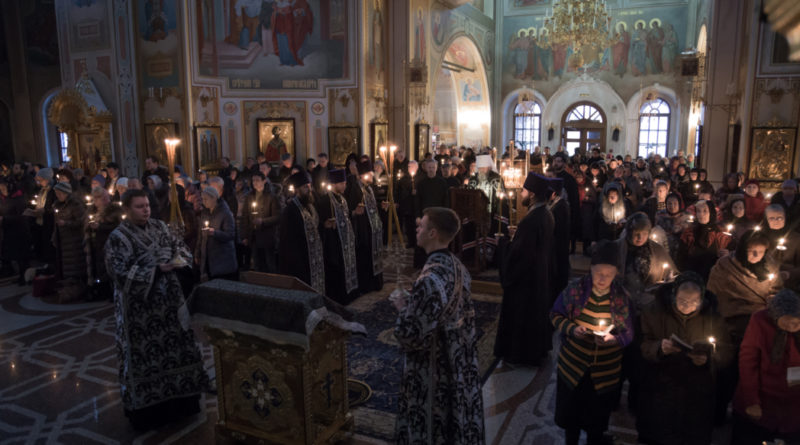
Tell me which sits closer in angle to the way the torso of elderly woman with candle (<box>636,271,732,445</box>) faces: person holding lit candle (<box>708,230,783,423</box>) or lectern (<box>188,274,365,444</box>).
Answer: the lectern

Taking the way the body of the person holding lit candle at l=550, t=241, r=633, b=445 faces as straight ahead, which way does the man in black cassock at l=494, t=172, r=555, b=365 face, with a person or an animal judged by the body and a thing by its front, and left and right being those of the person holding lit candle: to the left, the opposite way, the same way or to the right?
to the right

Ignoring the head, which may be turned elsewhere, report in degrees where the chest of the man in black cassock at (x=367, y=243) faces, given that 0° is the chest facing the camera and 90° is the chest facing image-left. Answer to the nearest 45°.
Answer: approximately 315°

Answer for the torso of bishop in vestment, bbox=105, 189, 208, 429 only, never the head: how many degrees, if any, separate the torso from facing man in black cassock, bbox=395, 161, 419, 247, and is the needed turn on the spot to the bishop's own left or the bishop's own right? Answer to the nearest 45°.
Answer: approximately 90° to the bishop's own left

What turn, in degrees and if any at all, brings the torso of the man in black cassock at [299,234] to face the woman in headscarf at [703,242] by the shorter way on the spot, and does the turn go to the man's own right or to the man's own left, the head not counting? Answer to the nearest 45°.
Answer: approximately 45° to the man's own left

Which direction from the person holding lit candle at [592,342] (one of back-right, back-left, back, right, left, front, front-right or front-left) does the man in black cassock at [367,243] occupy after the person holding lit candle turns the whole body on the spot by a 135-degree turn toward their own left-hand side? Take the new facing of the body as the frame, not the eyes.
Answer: left

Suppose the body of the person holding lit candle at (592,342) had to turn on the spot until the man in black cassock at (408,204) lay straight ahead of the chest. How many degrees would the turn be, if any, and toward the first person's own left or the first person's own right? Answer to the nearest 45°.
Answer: approximately 135° to the first person's own right

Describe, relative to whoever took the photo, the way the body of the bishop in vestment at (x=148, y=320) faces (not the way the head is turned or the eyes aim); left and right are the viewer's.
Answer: facing the viewer and to the right of the viewer

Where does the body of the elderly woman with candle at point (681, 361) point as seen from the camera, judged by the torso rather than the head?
toward the camera

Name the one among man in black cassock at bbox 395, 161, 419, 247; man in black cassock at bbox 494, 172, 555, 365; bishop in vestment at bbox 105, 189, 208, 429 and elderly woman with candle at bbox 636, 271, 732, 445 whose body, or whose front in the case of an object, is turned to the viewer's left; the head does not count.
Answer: man in black cassock at bbox 494, 172, 555, 365

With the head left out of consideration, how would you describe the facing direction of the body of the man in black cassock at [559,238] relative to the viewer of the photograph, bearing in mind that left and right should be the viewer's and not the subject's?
facing to the left of the viewer
